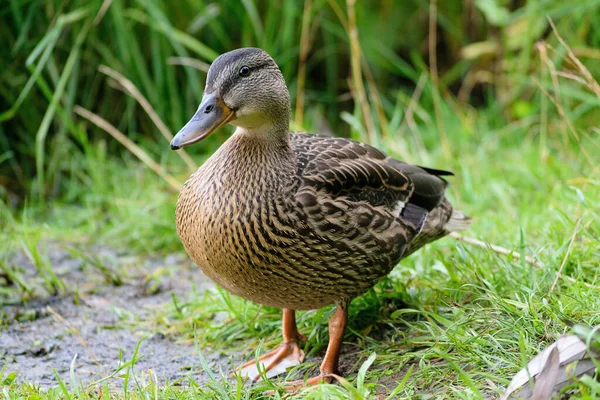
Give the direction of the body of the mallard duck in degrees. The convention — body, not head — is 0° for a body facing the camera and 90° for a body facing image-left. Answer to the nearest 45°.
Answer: approximately 45°
